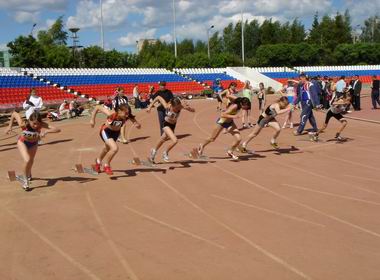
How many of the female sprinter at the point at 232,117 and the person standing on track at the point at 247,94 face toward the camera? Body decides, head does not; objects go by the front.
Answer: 1

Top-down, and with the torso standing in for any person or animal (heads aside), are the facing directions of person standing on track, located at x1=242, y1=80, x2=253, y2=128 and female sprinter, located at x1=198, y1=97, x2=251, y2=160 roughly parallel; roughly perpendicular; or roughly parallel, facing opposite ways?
roughly perpendicular

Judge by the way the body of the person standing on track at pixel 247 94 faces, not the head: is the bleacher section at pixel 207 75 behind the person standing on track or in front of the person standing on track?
behind
